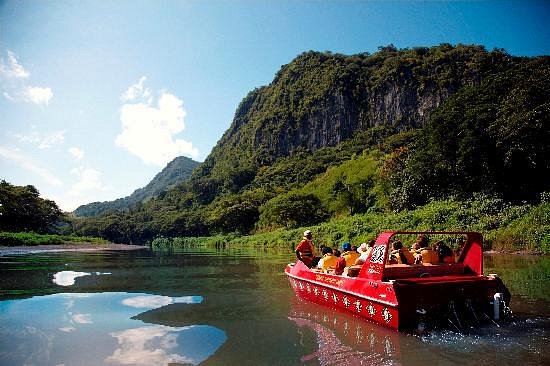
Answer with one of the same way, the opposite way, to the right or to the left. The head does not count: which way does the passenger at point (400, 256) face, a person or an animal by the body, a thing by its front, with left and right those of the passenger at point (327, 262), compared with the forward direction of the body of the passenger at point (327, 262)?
the same way

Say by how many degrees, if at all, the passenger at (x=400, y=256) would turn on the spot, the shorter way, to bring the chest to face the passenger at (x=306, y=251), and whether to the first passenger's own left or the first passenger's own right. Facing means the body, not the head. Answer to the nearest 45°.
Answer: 0° — they already face them

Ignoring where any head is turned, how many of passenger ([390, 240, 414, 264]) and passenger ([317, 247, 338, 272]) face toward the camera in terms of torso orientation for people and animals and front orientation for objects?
0

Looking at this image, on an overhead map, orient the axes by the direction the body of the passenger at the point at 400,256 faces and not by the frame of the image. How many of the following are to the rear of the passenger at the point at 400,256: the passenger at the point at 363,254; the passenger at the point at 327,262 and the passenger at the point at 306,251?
0

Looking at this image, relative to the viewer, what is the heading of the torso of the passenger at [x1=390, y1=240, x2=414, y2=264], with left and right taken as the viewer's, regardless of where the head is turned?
facing away from the viewer and to the left of the viewer

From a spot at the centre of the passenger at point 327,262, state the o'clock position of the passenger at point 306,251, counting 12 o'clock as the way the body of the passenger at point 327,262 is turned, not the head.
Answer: the passenger at point 306,251 is roughly at 1 o'clock from the passenger at point 327,262.

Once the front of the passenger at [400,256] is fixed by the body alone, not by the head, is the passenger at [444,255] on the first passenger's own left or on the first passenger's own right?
on the first passenger's own right

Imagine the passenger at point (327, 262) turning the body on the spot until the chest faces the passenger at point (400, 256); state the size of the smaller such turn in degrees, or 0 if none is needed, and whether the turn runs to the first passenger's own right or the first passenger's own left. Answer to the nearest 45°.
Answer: approximately 180°

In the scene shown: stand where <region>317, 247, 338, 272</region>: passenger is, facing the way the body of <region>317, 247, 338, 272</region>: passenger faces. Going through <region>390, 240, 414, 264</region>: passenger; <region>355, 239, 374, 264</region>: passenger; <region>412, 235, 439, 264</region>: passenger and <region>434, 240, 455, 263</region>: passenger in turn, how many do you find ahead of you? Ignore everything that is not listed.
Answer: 0

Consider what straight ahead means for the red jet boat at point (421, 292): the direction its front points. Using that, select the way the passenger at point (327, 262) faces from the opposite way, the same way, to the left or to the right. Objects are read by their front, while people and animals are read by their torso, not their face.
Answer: the same way

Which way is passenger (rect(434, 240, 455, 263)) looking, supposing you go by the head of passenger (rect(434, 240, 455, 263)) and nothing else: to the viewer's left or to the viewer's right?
to the viewer's left

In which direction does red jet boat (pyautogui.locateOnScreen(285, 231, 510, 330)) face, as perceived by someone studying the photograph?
facing away from the viewer and to the left of the viewer
